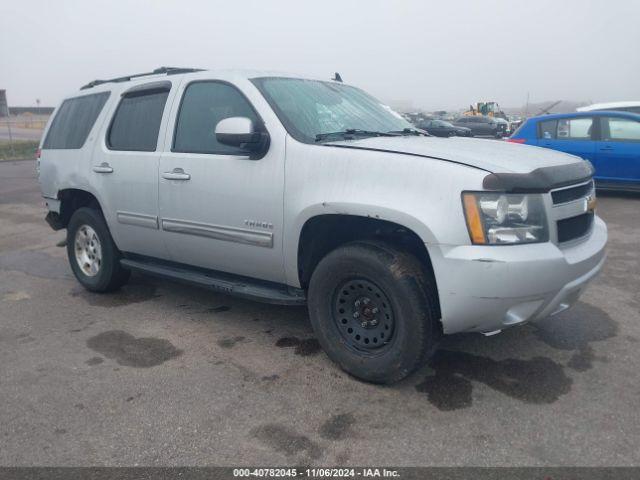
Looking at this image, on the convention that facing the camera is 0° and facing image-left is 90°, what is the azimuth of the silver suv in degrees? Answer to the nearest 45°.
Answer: approximately 315°

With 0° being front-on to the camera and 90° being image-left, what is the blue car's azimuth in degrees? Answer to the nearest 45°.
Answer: approximately 270°

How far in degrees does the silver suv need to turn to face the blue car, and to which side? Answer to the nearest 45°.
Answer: approximately 90° to its left

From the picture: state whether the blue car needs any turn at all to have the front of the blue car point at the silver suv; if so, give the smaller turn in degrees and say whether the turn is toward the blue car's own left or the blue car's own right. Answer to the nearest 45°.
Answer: approximately 90° to the blue car's own right

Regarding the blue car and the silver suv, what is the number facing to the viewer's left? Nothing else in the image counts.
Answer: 0

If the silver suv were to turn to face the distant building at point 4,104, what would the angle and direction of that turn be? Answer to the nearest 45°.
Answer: approximately 180°

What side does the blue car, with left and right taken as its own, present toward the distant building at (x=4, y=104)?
back
